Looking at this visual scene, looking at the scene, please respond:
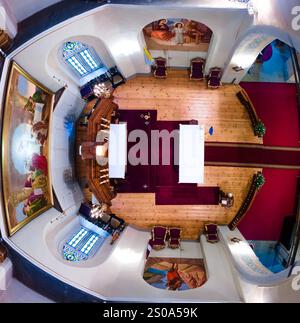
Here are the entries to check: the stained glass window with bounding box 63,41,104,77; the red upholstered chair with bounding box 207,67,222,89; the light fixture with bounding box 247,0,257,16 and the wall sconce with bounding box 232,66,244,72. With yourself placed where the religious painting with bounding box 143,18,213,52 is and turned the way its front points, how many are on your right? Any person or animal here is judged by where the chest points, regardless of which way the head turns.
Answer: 1

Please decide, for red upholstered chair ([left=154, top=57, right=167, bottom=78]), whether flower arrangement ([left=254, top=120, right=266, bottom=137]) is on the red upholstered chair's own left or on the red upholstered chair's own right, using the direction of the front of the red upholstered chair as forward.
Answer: on the red upholstered chair's own left

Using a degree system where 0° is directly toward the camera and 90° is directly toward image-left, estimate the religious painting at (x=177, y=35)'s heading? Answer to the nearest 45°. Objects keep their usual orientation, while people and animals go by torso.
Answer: approximately 0°

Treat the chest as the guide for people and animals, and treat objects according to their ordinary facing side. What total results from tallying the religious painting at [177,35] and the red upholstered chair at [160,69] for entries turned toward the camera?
2

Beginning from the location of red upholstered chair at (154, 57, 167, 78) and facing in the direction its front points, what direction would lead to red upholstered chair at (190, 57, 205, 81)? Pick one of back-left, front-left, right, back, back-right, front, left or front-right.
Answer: left

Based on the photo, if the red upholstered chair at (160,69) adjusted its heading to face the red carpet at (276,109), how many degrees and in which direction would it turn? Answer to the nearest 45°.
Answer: approximately 90° to its left

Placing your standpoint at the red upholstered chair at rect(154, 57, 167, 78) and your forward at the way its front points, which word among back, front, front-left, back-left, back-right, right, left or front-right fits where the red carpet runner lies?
left
